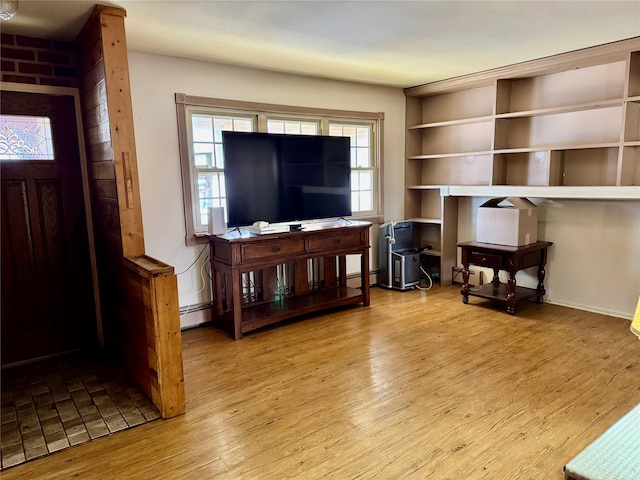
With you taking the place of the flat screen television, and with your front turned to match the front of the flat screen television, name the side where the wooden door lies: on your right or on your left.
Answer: on your right

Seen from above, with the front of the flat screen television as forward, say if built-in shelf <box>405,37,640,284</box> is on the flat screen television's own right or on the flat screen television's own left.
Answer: on the flat screen television's own left

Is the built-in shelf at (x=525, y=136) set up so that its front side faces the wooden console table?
yes

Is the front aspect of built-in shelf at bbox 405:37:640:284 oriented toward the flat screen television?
yes

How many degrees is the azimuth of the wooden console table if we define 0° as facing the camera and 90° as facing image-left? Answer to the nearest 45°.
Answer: approximately 315°

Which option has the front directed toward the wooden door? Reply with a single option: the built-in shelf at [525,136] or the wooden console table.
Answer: the built-in shelf

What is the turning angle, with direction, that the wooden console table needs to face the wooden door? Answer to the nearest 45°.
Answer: approximately 135° to its right

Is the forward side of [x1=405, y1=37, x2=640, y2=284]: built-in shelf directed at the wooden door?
yes

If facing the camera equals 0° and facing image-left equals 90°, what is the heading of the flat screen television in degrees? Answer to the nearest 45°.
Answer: approximately 315°
